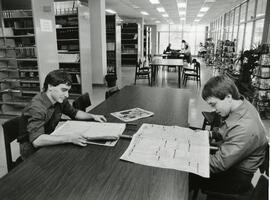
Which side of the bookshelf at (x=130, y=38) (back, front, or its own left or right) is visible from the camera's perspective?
front

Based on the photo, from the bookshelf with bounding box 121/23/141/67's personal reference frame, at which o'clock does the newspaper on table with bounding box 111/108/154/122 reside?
The newspaper on table is roughly at 12 o'clock from the bookshelf.

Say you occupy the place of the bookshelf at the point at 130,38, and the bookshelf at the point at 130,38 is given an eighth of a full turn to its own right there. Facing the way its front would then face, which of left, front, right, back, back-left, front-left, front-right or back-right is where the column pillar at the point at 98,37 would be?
front-left

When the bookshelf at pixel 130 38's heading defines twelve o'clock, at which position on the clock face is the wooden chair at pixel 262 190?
The wooden chair is roughly at 12 o'clock from the bookshelf.

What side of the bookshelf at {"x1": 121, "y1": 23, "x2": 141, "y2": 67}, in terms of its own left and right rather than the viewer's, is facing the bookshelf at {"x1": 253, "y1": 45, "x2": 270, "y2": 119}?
front

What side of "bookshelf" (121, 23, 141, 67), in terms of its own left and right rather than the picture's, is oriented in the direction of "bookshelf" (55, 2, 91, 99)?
front

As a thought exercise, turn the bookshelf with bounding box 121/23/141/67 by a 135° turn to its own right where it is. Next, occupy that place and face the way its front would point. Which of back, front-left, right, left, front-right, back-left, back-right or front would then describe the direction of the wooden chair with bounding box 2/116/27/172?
back-left

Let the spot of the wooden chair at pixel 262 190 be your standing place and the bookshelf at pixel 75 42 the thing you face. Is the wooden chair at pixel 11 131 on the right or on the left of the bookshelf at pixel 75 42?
left

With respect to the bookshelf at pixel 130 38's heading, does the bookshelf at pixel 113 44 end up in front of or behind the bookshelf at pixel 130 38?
in front

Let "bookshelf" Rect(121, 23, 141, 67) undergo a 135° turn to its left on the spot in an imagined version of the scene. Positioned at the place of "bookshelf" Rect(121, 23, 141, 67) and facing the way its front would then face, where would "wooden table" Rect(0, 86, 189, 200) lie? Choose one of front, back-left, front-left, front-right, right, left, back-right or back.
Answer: back-right

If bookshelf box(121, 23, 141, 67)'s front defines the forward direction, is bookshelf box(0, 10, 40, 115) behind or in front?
in front

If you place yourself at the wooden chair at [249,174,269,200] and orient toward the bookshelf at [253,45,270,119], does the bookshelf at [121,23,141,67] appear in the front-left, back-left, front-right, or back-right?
front-left
